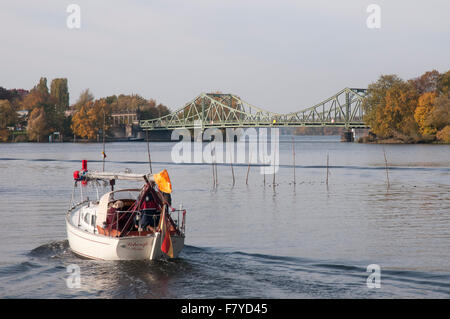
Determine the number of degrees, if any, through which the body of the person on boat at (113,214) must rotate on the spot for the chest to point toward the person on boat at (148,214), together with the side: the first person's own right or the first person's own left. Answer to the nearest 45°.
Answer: approximately 45° to the first person's own right
